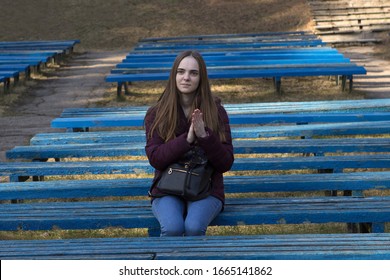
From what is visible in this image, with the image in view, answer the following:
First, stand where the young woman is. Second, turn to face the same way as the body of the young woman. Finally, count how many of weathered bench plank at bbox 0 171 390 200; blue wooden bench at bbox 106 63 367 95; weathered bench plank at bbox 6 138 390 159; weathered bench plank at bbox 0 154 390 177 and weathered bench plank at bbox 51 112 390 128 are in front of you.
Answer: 0

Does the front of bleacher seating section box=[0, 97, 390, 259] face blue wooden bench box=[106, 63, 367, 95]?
no

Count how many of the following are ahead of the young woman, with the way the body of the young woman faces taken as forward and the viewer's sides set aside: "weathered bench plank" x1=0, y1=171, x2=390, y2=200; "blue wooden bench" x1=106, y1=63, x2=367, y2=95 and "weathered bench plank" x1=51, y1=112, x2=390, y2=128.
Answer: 0

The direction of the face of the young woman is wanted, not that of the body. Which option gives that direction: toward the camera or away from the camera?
toward the camera

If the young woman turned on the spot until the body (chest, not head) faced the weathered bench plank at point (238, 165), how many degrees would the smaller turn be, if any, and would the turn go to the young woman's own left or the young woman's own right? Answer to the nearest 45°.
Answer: approximately 180°

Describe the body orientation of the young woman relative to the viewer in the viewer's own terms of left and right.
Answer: facing the viewer

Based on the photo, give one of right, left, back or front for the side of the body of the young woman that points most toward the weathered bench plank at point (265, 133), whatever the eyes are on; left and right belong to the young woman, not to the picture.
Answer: back

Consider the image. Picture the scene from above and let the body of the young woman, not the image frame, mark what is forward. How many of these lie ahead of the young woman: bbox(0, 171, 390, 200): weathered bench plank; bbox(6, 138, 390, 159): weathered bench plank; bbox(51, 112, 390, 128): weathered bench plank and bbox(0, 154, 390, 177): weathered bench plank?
0

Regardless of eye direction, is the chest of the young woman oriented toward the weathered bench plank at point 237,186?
no

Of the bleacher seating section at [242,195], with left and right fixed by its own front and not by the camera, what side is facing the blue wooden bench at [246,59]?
back

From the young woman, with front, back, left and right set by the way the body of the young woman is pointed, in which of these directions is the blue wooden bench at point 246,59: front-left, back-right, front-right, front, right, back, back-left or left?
back

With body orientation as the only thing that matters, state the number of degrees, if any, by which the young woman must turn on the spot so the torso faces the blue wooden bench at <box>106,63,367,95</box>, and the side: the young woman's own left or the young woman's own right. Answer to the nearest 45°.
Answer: approximately 180°

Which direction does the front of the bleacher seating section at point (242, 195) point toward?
toward the camera
